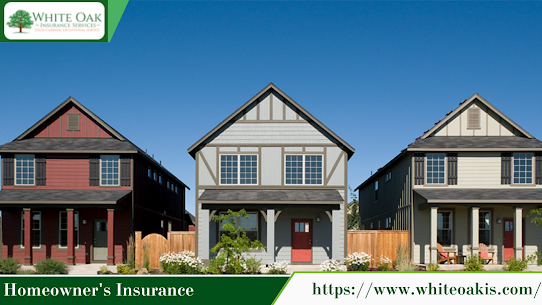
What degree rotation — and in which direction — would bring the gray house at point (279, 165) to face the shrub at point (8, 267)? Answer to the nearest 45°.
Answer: approximately 45° to its right

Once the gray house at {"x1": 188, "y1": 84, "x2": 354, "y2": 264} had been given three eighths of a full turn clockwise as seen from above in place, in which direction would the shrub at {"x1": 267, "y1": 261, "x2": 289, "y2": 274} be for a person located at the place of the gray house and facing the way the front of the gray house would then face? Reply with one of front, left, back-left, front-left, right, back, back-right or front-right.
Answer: back-left

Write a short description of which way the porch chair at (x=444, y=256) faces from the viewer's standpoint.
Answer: facing the viewer and to the right of the viewer

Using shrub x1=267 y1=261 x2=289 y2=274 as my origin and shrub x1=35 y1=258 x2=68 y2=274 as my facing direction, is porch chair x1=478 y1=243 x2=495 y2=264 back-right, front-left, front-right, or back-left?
back-right

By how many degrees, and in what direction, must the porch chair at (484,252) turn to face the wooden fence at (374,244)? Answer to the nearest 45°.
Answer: approximately 135° to its right

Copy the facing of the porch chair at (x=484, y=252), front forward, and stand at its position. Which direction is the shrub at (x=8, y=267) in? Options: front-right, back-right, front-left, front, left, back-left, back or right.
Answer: right

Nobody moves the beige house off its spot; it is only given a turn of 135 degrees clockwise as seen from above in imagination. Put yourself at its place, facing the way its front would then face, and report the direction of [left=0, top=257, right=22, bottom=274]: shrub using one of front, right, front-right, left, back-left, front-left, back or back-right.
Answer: left

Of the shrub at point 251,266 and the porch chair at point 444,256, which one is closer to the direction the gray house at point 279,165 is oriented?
the shrub

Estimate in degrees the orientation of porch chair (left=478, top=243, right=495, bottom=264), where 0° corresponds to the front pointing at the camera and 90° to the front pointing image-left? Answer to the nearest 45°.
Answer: approximately 315°

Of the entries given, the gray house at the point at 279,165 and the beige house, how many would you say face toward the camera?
2
